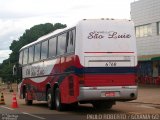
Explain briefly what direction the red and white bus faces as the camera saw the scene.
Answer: facing away from the viewer and to the left of the viewer
